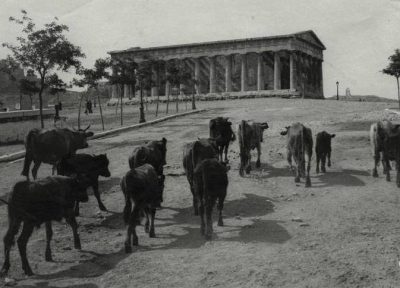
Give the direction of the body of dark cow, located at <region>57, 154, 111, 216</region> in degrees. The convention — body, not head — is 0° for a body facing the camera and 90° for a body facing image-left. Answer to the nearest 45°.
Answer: approximately 270°

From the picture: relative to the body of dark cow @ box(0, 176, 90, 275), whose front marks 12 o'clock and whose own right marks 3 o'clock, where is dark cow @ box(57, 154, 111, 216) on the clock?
dark cow @ box(57, 154, 111, 216) is roughly at 11 o'clock from dark cow @ box(0, 176, 90, 275).

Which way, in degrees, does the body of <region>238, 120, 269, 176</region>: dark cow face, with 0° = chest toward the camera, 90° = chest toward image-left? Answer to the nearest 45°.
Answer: approximately 225°

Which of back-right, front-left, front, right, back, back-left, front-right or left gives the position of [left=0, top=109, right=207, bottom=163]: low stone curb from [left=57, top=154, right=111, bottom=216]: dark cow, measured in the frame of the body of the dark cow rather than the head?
left

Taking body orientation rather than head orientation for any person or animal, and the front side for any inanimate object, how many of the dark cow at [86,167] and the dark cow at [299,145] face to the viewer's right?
1

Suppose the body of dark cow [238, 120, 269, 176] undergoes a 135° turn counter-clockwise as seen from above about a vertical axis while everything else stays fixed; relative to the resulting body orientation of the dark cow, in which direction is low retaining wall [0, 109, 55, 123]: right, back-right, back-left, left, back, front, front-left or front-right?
front-right

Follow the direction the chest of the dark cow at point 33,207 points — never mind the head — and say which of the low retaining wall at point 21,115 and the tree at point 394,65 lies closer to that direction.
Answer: the tree

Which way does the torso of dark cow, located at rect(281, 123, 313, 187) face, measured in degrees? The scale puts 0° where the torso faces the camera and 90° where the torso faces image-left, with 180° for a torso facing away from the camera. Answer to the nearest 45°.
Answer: approximately 135°

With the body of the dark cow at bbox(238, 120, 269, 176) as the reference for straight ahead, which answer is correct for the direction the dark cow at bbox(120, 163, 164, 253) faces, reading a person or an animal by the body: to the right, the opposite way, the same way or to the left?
the same way
